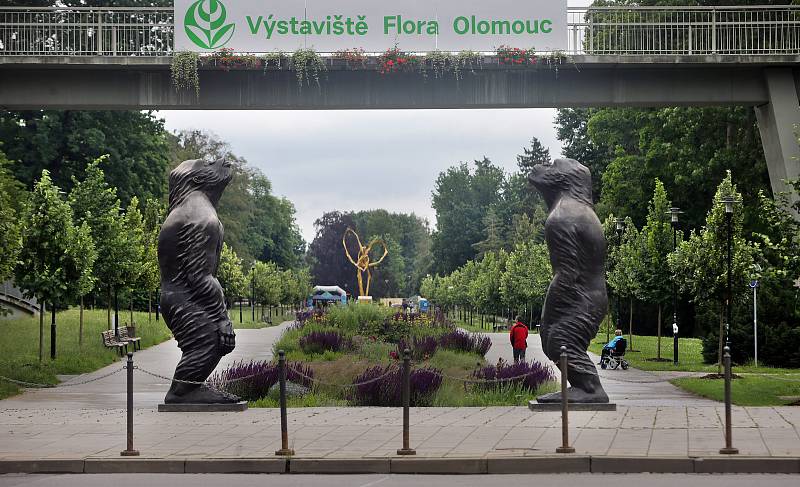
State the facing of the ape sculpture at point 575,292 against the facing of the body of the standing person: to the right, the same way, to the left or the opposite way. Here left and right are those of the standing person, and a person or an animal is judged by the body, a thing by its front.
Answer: to the left

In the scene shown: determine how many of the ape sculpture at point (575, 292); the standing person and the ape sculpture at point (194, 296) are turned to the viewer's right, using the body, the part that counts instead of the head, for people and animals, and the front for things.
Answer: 1

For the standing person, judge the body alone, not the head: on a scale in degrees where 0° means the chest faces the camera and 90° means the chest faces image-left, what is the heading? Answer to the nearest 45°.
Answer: approximately 180°

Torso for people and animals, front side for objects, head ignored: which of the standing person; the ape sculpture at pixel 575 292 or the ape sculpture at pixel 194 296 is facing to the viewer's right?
the ape sculpture at pixel 194 296

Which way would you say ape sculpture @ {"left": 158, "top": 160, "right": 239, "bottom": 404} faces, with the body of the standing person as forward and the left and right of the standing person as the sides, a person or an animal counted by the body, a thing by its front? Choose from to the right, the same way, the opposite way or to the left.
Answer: to the right

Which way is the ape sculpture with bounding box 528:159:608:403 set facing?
to the viewer's left

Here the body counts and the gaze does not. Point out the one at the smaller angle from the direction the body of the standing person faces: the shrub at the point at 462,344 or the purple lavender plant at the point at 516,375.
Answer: the shrub

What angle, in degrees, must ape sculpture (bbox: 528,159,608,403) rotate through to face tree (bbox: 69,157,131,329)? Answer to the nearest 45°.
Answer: approximately 45° to its right

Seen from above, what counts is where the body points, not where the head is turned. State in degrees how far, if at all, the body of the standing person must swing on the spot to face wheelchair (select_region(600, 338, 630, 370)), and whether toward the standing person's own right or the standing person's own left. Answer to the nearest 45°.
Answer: approximately 90° to the standing person's own right

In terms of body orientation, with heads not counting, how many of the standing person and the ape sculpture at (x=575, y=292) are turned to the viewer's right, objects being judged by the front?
0

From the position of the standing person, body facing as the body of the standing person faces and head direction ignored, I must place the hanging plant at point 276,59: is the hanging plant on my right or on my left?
on my left

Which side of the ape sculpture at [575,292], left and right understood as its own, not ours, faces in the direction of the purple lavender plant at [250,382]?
front

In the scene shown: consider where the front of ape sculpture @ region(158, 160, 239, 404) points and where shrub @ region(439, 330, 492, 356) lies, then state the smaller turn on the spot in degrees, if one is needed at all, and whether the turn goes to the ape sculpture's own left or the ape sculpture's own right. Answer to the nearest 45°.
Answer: approximately 45° to the ape sculpture's own left

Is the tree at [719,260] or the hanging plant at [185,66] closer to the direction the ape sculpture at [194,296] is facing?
the tree

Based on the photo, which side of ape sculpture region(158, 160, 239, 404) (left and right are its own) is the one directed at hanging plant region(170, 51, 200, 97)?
left

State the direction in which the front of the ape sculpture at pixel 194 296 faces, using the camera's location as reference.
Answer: facing to the right of the viewer

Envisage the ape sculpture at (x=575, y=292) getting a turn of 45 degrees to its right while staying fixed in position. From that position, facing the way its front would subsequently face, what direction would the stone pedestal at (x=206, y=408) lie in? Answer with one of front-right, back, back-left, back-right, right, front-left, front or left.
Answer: front-left
